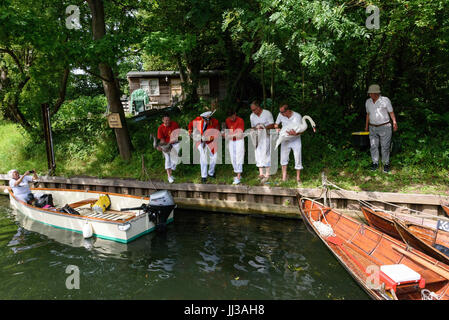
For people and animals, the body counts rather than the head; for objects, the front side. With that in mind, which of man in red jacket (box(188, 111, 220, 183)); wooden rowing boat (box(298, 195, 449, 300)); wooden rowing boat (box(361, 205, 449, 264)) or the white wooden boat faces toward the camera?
the man in red jacket

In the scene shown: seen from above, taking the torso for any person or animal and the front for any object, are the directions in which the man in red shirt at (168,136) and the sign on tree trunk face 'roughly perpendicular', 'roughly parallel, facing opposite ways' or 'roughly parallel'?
roughly parallel

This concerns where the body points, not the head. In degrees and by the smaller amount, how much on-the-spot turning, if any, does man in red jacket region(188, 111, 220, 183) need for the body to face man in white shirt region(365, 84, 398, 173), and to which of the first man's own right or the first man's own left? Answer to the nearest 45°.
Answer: approximately 90° to the first man's own left

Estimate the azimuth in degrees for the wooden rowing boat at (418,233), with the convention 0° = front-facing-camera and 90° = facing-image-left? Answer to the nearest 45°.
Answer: approximately 135°

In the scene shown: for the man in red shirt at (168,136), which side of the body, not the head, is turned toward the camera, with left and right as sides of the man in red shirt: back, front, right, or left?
front

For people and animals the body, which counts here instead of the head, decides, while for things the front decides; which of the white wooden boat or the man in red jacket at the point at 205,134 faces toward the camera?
the man in red jacket

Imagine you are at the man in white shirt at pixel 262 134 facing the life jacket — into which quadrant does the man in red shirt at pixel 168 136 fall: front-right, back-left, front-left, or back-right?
front-right

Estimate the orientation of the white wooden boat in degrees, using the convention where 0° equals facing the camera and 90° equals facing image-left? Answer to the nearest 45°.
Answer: approximately 135°

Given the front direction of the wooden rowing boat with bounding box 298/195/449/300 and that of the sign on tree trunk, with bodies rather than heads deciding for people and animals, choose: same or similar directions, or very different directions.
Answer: very different directions

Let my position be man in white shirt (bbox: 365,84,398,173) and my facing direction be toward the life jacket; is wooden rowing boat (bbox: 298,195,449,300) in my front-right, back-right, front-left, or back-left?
front-left

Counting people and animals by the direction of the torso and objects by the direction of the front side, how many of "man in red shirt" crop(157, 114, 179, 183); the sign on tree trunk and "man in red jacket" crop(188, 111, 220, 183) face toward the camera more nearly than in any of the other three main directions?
3

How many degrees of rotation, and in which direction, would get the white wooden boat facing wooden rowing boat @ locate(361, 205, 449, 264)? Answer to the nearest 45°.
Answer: approximately 180°

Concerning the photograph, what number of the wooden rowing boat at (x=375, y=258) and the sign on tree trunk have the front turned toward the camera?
1

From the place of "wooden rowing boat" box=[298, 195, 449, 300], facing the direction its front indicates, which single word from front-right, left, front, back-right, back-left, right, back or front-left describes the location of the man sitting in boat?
front-left

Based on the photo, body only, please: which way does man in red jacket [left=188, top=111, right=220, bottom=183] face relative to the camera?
toward the camera

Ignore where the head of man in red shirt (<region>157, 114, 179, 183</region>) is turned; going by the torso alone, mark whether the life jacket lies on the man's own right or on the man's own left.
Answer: on the man's own right

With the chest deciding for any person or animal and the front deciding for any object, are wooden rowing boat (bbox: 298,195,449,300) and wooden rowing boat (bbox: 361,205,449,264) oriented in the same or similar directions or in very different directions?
same or similar directions

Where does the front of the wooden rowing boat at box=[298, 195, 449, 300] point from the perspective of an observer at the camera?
facing away from the viewer and to the left of the viewer

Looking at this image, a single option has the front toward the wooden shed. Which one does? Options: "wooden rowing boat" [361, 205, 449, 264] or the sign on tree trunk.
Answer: the wooden rowing boat
